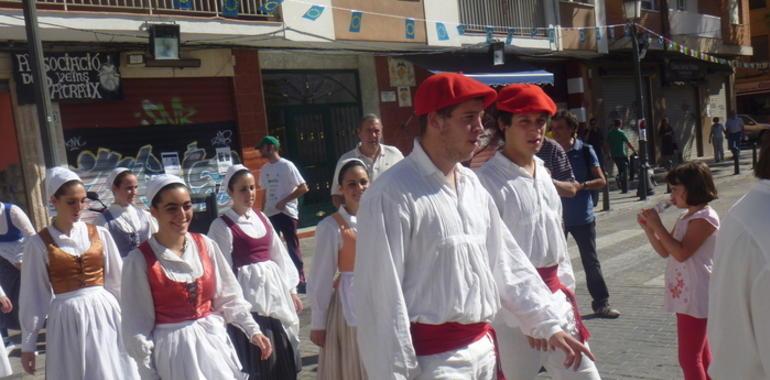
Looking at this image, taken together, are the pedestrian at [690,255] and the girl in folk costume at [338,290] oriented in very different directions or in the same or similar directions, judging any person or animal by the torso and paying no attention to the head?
very different directions

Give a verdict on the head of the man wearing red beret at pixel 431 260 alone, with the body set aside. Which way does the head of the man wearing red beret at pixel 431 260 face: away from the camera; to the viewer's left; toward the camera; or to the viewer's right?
to the viewer's right

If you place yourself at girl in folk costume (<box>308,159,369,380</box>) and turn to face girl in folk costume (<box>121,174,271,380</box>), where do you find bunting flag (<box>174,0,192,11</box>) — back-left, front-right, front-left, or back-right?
back-right

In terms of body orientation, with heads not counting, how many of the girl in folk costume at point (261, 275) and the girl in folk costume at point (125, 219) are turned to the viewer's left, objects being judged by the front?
0

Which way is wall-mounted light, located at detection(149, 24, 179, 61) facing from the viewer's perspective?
toward the camera

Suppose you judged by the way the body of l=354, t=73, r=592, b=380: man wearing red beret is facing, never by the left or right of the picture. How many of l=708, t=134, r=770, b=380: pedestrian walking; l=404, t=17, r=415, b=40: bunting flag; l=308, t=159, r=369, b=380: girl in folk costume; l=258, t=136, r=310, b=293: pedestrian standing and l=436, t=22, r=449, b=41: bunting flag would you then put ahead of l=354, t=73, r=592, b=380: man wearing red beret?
1

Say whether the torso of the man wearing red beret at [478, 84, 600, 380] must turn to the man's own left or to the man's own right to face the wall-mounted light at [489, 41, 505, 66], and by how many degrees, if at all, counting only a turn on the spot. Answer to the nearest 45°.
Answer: approximately 135° to the man's own left

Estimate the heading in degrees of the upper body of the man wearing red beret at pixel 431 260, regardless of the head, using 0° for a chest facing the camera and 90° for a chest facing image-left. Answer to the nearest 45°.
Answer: approximately 315°

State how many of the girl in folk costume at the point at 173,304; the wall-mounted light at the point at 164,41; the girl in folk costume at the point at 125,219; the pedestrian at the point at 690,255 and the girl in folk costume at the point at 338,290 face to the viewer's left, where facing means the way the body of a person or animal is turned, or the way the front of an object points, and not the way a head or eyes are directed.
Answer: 1

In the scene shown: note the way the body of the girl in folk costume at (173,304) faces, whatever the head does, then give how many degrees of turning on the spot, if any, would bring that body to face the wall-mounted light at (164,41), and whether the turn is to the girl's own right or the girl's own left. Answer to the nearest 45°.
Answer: approximately 135° to the girl's own left

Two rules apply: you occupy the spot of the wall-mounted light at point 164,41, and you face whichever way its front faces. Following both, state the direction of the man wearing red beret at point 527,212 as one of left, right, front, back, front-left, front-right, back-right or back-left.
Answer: front

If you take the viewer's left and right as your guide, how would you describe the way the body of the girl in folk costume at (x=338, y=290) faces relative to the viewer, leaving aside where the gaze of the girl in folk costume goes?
facing the viewer and to the right of the viewer

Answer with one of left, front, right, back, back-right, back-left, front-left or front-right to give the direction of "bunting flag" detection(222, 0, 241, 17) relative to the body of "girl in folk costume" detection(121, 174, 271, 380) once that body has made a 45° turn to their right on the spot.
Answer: back

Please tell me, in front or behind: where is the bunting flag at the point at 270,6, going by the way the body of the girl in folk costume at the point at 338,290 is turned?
behind

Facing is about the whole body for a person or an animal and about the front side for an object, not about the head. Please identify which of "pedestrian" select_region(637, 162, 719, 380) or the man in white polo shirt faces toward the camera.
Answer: the man in white polo shirt

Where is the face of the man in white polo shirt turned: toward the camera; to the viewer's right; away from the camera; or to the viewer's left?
toward the camera

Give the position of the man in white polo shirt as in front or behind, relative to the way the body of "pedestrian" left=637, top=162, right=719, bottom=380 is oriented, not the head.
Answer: in front

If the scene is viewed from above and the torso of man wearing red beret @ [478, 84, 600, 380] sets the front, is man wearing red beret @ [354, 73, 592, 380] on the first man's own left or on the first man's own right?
on the first man's own right
